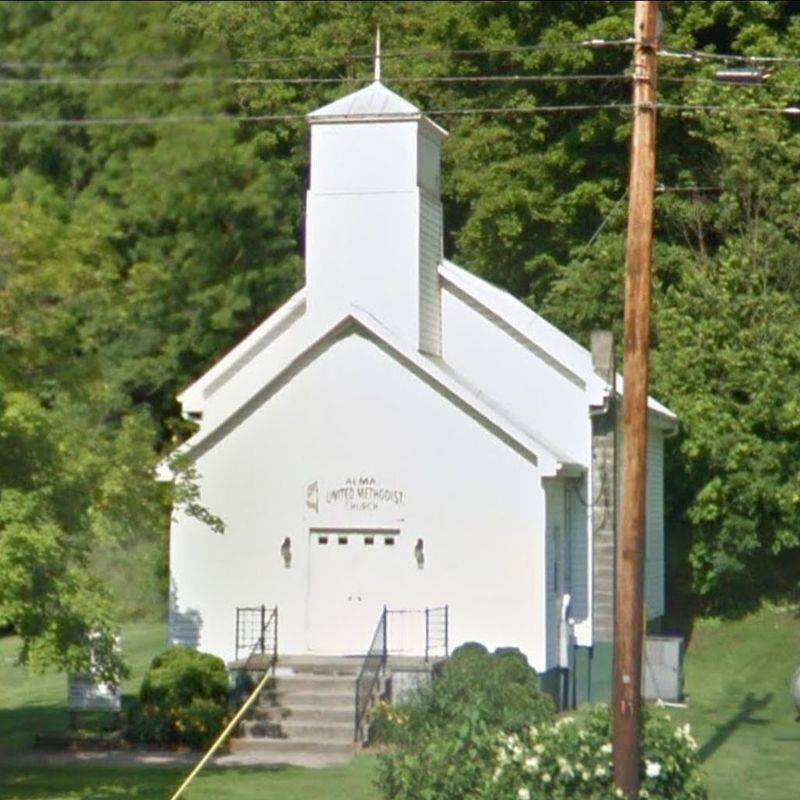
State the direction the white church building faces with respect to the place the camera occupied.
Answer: facing the viewer

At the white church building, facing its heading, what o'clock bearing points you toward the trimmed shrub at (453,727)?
The trimmed shrub is roughly at 12 o'clock from the white church building.

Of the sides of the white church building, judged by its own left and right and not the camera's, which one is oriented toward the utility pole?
front

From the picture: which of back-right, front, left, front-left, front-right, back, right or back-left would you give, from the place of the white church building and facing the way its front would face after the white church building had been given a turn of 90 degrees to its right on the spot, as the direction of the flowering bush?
left

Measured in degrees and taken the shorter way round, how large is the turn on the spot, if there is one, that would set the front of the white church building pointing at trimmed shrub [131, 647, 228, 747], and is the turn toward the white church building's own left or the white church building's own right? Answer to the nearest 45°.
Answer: approximately 45° to the white church building's own right

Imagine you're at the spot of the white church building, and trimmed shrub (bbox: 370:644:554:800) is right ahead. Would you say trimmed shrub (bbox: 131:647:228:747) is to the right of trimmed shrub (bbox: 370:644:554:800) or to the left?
right
